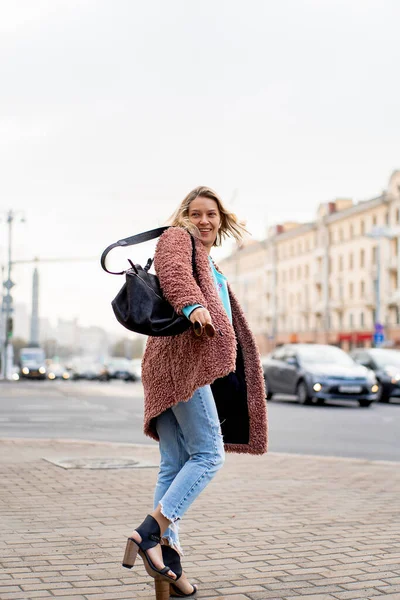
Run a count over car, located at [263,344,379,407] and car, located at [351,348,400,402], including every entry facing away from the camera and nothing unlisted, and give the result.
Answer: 0

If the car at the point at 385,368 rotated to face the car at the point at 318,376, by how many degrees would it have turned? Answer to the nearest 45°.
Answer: approximately 90° to its right

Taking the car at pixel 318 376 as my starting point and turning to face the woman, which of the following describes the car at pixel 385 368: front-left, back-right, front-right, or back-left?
back-left

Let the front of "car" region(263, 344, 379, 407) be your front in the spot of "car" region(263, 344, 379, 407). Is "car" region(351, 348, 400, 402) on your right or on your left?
on your left

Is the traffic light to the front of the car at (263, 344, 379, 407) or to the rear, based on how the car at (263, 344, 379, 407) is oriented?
to the rear

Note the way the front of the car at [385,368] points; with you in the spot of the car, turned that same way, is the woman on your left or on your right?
on your right

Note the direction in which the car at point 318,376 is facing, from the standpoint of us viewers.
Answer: facing the viewer and to the right of the viewer

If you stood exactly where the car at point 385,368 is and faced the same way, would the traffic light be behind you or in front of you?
behind

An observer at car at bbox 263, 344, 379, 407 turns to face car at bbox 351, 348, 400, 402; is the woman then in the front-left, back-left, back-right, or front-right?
back-right

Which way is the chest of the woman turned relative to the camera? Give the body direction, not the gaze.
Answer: to the viewer's right
